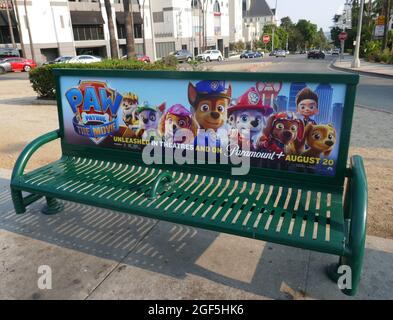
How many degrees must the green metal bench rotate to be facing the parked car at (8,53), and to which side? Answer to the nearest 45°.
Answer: approximately 90° to its right

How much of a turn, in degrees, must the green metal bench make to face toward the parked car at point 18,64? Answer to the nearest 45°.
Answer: approximately 90° to its right

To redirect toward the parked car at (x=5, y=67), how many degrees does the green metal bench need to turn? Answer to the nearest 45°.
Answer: approximately 90° to its right

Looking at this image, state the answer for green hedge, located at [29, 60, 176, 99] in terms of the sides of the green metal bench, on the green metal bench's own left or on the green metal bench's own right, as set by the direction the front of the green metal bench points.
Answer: on the green metal bench's own right

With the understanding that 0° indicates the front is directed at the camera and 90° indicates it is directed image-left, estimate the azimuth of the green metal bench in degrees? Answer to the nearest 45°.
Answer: approximately 45°
